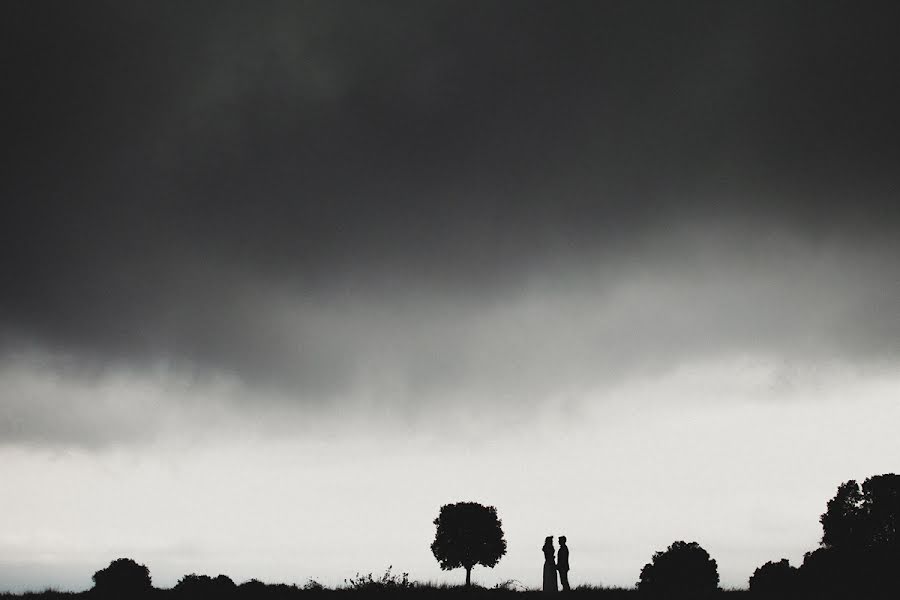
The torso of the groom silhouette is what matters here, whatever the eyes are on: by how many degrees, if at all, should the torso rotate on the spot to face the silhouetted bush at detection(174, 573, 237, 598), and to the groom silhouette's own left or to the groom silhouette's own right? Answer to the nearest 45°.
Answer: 0° — they already face it

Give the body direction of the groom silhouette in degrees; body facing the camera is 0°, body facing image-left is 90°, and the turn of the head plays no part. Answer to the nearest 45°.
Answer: approximately 90°
